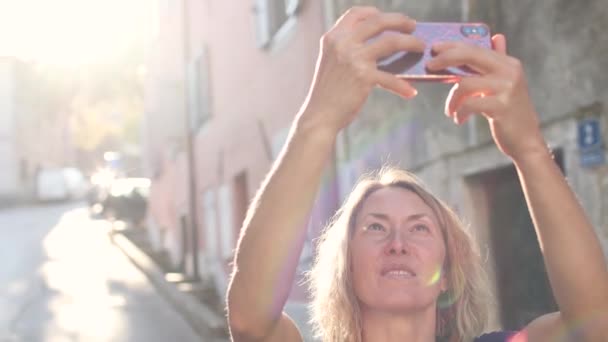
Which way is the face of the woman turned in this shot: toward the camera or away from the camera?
toward the camera

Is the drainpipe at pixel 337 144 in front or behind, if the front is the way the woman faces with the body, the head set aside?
behind

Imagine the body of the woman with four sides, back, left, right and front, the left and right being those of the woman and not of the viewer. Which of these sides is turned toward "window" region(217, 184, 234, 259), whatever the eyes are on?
back

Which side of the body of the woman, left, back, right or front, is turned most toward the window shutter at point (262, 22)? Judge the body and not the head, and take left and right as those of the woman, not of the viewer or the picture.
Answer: back

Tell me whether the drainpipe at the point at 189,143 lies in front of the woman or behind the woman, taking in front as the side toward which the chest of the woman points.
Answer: behind

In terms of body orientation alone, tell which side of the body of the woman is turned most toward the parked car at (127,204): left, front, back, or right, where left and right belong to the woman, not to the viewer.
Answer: back

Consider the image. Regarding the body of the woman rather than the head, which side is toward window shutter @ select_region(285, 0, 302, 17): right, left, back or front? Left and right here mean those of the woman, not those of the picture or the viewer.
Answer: back

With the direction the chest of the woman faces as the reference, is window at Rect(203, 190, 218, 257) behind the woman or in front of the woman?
behind

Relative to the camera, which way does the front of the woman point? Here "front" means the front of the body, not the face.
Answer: toward the camera

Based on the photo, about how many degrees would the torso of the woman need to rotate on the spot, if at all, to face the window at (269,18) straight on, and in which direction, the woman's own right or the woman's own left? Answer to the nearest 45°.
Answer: approximately 180°
